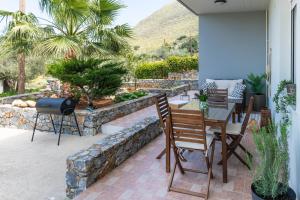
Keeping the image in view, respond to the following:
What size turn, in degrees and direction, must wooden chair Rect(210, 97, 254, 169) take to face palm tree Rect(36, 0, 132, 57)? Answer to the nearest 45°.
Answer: approximately 45° to its right

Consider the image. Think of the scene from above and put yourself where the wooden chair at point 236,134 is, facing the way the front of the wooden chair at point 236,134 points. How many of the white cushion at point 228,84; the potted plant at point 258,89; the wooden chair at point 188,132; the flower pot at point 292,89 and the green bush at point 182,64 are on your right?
3

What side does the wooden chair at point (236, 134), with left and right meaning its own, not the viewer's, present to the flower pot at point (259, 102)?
right

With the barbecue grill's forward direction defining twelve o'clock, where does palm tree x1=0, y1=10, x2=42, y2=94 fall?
The palm tree is roughly at 4 o'clock from the barbecue grill.

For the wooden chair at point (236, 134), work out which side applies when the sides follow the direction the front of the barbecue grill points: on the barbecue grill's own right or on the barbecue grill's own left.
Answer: on the barbecue grill's own left

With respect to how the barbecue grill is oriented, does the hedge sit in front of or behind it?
behind

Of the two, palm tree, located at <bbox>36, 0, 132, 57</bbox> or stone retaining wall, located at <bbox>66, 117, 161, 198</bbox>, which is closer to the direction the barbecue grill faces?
the stone retaining wall

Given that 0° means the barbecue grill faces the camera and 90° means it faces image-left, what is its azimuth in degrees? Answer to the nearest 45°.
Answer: approximately 45°

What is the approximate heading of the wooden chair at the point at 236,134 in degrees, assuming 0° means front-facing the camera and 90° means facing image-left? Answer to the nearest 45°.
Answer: approximately 90°
